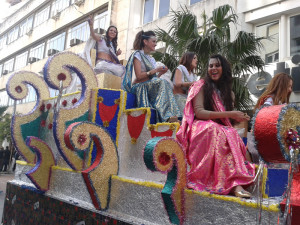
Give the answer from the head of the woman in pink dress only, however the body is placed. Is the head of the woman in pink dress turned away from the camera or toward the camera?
toward the camera

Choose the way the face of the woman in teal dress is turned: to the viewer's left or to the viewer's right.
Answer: to the viewer's right

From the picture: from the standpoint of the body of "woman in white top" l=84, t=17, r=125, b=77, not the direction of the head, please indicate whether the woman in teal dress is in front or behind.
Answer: in front

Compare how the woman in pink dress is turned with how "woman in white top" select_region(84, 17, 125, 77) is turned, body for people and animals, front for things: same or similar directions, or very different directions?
same or similar directions

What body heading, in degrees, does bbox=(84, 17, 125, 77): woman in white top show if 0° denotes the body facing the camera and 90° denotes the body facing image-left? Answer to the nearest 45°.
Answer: approximately 315°

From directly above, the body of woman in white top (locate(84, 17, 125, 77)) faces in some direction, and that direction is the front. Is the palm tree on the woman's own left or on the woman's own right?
on the woman's own left
